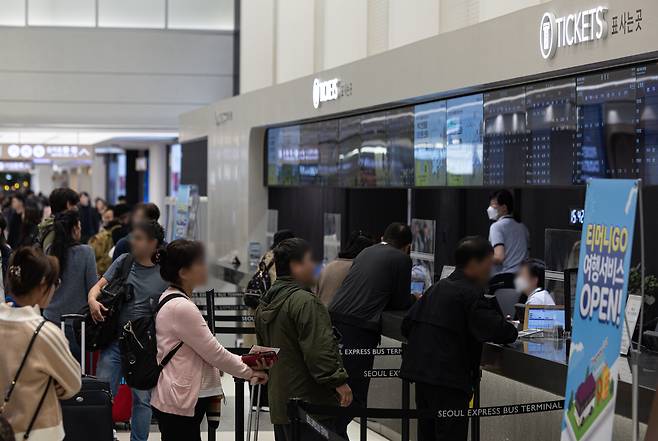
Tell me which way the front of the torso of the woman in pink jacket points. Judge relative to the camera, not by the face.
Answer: to the viewer's right

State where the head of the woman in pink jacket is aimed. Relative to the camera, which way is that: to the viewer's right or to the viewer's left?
to the viewer's right

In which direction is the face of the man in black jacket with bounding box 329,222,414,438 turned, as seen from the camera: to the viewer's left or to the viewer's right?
to the viewer's right

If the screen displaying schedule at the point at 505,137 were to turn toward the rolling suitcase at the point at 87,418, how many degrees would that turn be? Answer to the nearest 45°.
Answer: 0° — it already faces it

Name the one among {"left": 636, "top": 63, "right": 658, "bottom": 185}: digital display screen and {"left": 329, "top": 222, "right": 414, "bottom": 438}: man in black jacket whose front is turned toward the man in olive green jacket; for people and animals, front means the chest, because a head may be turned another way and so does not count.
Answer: the digital display screen

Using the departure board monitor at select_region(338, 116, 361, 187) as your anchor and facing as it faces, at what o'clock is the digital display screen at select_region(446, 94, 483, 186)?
The digital display screen is roughly at 10 o'clock from the departure board monitor.

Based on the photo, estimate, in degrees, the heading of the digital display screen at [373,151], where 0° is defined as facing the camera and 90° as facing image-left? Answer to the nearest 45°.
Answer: approximately 45°

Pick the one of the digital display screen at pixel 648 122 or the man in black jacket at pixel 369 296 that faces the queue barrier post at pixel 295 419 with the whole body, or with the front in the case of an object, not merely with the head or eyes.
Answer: the digital display screen
